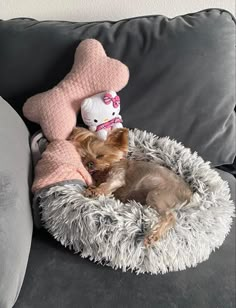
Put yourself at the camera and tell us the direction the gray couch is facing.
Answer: facing the viewer
